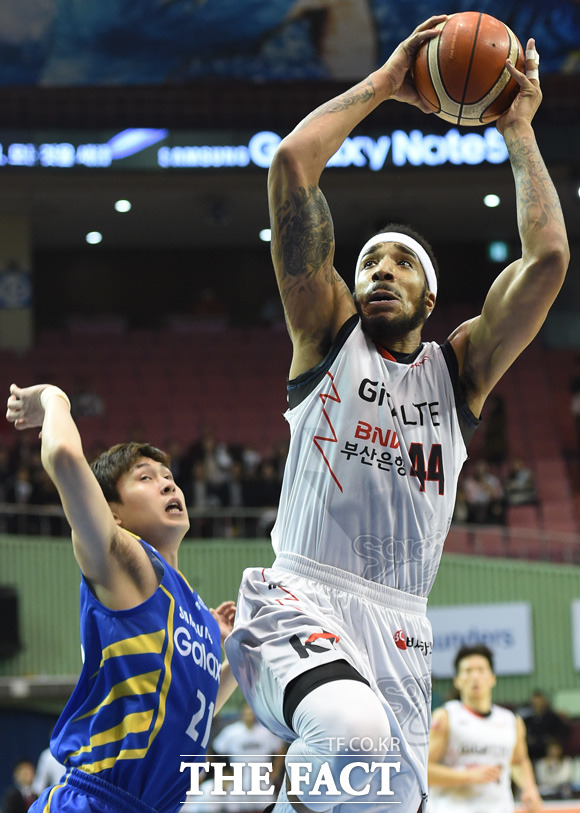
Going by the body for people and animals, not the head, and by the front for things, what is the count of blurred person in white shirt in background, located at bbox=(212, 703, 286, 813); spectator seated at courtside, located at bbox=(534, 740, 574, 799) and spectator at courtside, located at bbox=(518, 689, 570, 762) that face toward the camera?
3

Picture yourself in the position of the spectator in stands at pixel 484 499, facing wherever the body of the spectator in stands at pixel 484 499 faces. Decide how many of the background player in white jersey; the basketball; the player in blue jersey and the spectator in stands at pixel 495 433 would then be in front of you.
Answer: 3

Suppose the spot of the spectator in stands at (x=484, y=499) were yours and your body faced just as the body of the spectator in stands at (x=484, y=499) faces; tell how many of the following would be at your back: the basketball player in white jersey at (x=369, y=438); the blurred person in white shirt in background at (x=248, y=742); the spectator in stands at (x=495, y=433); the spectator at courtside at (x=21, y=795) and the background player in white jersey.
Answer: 1

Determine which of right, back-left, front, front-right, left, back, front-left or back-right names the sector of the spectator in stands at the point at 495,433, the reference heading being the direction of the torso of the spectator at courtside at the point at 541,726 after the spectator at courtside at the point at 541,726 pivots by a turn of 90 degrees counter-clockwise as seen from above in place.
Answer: left

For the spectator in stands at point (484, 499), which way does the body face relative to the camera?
toward the camera

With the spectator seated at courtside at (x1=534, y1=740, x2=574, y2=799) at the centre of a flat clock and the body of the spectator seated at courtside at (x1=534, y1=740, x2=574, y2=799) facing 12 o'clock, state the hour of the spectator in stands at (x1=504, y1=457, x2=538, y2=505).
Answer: the spectator in stands at (x1=504, y1=457, x2=538, y2=505) is roughly at 6 o'clock from the spectator seated at courtside at (x1=534, y1=740, x2=574, y2=799).

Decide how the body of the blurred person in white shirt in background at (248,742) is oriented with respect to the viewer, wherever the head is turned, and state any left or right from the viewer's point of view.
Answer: facing the viewer

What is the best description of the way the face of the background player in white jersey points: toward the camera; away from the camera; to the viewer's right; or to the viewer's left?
toward the camera

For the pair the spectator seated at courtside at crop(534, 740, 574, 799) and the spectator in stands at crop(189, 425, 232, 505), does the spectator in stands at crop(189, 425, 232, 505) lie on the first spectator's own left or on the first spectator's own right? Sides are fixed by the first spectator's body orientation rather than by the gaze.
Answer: on the first spectator's own right

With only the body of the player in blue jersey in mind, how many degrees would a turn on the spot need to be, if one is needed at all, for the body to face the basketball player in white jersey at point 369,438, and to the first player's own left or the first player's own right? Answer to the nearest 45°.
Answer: approximately 45° to the first player's own left

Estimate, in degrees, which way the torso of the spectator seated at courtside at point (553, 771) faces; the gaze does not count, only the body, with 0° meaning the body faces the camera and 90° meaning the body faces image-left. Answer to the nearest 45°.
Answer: approximately 0°

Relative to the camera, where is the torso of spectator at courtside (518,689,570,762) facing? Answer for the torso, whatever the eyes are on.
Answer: toward the camera

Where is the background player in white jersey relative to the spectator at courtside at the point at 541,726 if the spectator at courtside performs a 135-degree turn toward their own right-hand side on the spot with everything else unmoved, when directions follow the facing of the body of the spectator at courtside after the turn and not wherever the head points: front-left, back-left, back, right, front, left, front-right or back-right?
back-left
